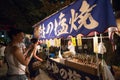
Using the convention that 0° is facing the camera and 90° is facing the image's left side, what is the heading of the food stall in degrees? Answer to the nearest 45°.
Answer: approximately 45°
